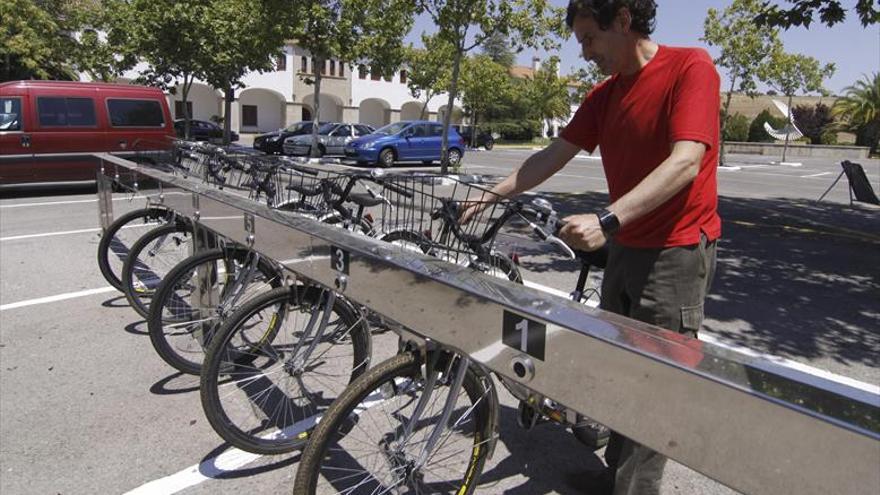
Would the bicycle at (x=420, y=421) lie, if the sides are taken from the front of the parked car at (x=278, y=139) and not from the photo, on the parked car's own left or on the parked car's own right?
on the parked car's own left

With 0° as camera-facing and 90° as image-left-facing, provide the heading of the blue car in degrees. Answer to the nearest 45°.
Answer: approximately 45°

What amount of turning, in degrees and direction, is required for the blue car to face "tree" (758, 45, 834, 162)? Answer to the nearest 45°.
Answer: approximately 135° to its left

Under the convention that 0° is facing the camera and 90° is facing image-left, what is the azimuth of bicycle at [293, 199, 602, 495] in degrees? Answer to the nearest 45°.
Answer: approximately 45°

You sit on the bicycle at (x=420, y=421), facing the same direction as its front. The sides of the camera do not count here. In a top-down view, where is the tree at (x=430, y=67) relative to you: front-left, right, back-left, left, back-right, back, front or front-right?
back-right

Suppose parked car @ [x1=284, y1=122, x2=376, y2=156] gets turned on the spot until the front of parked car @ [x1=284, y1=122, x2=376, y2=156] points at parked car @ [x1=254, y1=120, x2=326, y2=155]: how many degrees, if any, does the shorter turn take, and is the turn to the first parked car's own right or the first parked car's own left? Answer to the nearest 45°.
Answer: approximately 90° to the first parked car's own right

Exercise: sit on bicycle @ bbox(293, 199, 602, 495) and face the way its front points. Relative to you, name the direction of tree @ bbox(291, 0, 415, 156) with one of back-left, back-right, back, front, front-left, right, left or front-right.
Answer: back-right

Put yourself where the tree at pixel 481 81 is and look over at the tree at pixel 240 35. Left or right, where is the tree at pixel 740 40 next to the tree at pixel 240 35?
left
